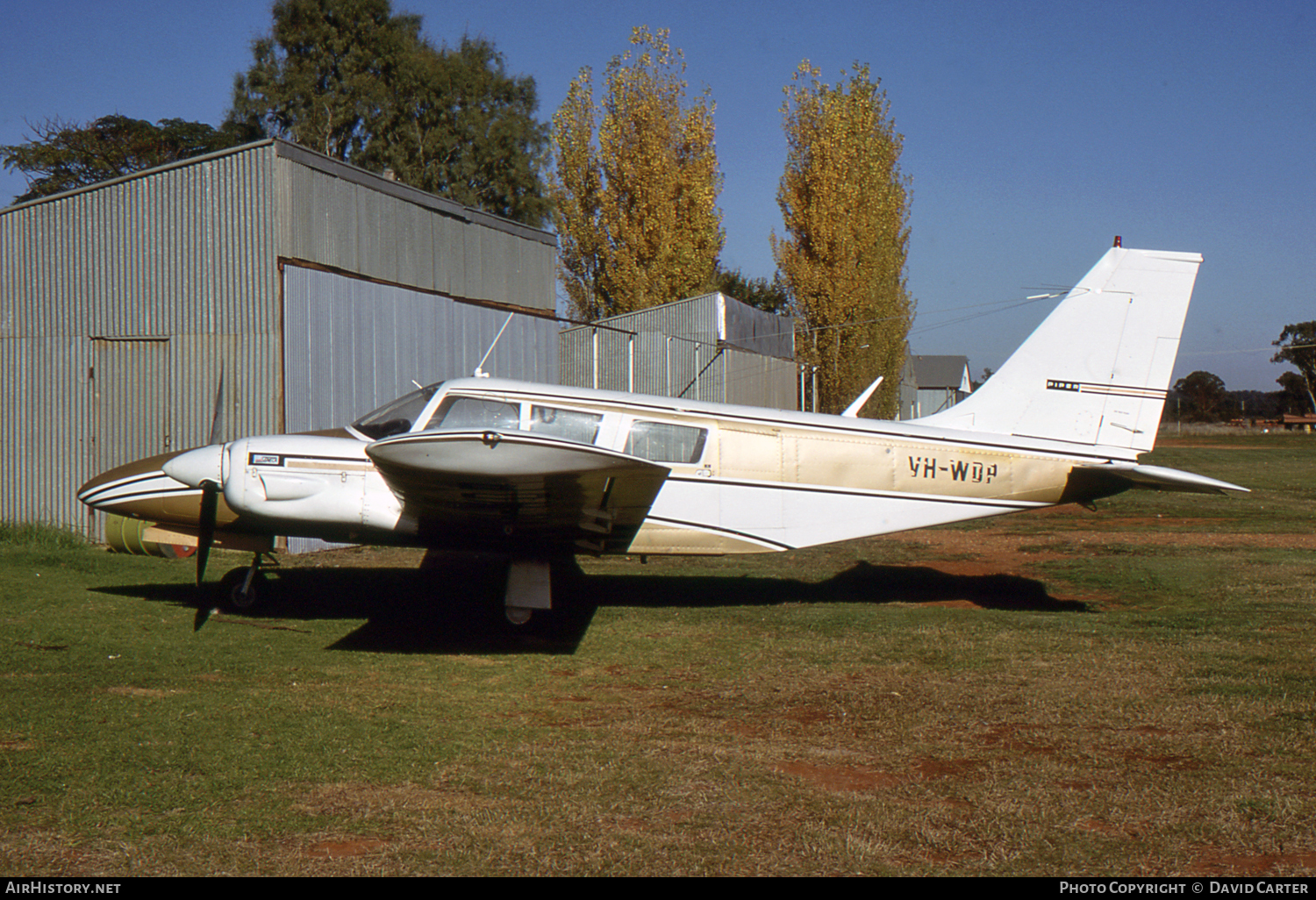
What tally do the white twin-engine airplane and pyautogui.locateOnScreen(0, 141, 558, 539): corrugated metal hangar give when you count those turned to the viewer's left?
1

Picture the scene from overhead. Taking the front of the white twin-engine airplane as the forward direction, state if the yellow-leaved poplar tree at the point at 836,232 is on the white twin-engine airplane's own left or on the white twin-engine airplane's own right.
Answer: on the white twin-engine airplane's own right

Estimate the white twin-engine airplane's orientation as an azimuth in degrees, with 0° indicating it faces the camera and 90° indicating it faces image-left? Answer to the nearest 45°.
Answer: approximately 90°

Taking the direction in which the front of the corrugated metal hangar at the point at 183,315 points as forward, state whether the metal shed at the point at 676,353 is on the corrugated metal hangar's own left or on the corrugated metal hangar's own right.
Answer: on the corrugated metal hangar's own left
